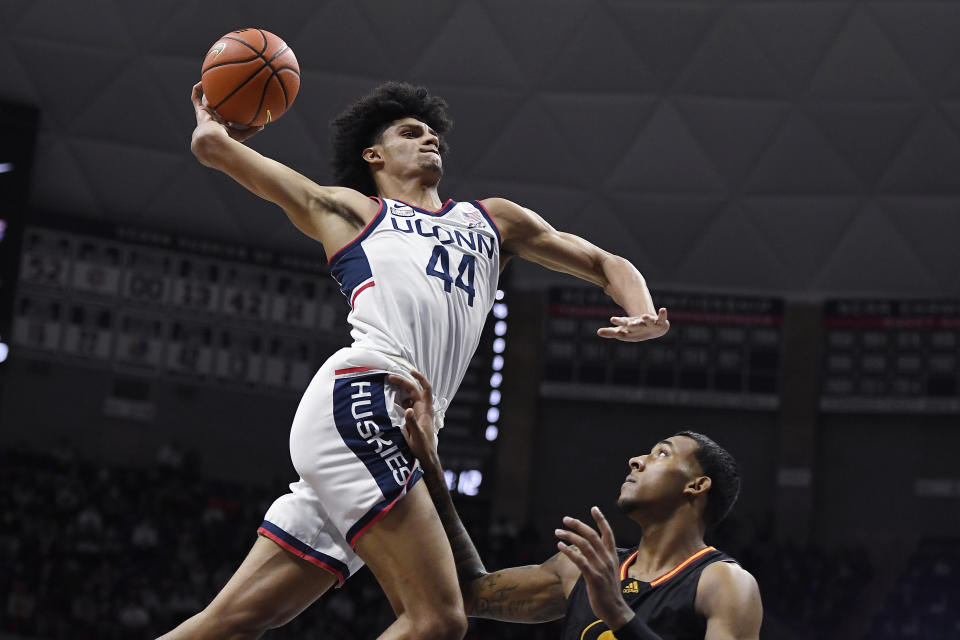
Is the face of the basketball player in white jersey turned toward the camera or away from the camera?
toward the camera

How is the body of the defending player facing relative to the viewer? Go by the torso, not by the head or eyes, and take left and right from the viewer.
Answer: facing the viewer and to the left of the viewer

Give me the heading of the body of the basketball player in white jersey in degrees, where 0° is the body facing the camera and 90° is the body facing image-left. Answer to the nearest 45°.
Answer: approximately 315°

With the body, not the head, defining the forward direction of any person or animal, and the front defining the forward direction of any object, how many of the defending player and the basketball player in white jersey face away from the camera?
0

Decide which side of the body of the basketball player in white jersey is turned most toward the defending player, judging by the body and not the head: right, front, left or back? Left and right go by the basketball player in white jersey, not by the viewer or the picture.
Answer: left
